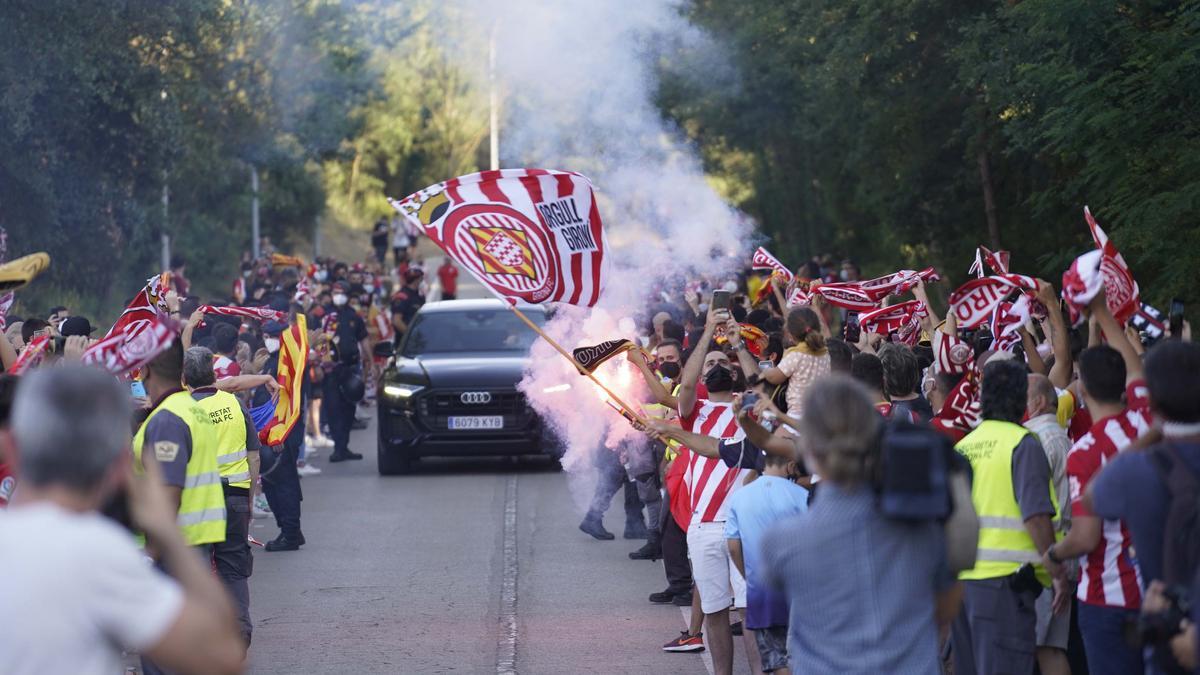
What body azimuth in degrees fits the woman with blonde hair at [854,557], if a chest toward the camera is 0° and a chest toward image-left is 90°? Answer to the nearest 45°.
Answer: approximately 180°

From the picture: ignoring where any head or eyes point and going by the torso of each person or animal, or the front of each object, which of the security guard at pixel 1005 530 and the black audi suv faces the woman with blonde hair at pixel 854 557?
the black audi suv

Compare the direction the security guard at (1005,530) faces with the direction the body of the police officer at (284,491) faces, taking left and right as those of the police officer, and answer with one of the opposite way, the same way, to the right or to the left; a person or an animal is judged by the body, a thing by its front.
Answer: the opposite way

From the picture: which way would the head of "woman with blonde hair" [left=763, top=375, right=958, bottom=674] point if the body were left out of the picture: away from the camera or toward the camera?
away from the camera
